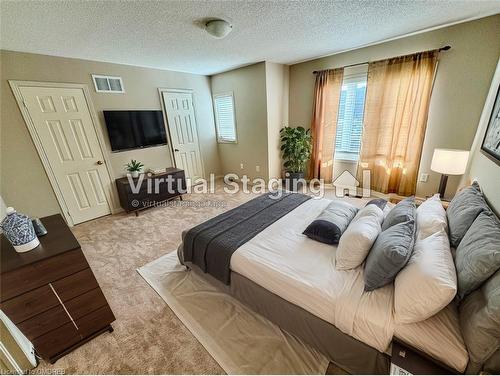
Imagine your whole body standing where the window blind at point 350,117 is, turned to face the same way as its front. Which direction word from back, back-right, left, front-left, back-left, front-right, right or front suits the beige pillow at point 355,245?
front-left

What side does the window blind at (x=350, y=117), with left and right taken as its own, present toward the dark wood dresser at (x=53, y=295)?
front

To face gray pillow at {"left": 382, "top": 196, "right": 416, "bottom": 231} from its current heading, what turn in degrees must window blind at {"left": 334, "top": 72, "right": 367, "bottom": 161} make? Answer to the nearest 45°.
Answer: approximately 45° to its left

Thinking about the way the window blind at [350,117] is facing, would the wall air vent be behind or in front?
in front

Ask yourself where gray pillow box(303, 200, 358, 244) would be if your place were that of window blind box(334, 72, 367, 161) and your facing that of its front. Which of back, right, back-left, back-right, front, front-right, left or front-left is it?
front-left

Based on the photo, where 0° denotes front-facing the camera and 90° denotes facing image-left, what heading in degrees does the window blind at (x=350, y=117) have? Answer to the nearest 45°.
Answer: approximately 45°

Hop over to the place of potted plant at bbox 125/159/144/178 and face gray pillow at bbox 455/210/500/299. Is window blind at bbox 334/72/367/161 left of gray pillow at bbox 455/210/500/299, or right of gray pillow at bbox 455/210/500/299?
left

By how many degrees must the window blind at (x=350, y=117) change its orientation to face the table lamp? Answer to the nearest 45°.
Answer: approximately 90° to its left

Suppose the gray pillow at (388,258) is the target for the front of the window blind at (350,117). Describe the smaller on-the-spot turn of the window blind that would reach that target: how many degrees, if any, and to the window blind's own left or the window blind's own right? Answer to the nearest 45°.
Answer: approximately 45° to the window blind's own left
